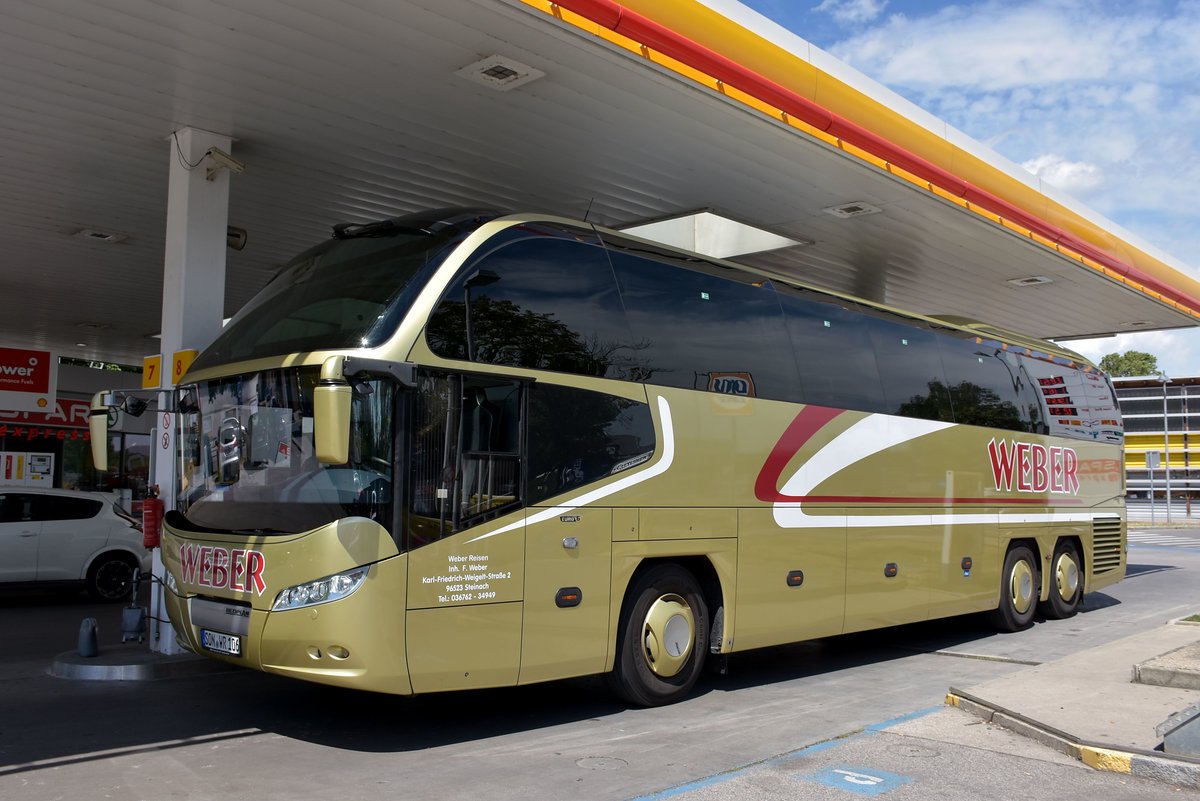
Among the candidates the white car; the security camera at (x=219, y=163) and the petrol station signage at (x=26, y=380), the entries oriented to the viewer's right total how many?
1

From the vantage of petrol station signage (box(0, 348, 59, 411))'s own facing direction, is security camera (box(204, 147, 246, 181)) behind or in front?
in front

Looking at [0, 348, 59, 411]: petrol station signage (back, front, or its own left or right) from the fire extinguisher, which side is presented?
front

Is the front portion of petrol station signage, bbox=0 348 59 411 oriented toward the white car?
yes

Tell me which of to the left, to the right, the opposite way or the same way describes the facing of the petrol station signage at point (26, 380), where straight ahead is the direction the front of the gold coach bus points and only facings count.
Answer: to the left
